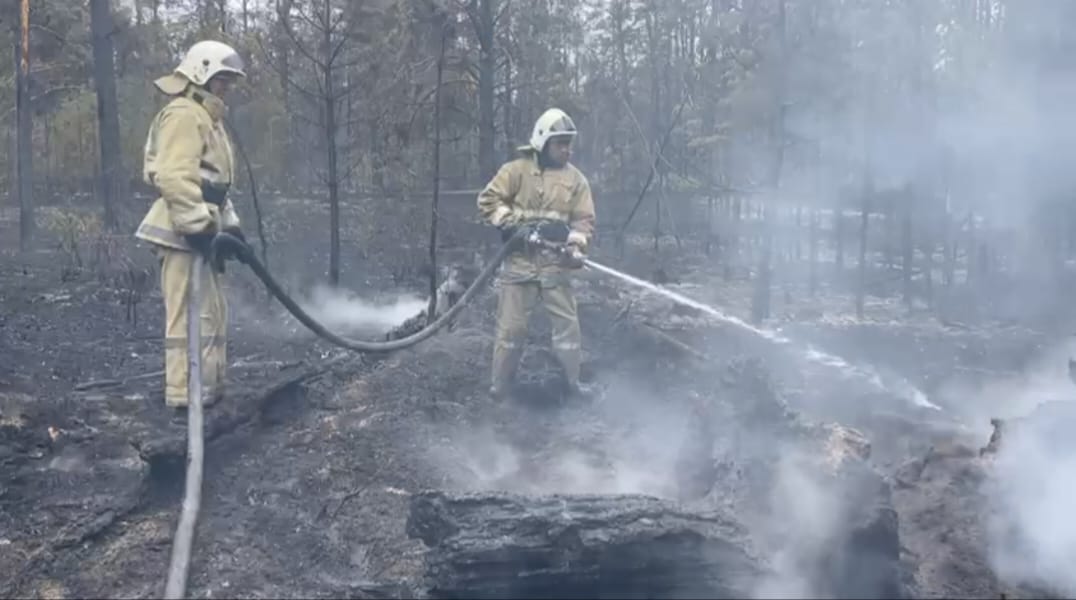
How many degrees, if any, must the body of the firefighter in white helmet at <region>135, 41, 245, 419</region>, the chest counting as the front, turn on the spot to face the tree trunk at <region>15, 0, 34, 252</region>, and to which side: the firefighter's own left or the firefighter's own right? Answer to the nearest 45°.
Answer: approximately 90° to the firefighter's own left

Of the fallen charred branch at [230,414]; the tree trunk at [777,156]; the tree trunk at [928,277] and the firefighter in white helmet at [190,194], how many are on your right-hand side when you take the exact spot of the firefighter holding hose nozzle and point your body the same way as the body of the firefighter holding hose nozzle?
2

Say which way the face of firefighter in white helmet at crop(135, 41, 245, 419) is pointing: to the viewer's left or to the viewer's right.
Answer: to the viewer's right

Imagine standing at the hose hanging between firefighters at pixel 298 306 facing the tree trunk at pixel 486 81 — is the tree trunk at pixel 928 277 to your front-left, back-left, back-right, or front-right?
front-right

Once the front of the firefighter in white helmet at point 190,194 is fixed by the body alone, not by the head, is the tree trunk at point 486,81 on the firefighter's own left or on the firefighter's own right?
on the firefighter's own left

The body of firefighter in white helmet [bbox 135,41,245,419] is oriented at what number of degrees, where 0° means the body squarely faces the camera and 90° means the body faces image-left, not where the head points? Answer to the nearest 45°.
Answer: approximately 270°

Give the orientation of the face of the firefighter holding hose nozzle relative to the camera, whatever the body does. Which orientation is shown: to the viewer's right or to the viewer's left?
to the viewer's right

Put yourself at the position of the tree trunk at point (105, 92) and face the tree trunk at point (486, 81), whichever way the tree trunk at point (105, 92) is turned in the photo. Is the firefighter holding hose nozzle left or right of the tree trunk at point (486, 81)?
right

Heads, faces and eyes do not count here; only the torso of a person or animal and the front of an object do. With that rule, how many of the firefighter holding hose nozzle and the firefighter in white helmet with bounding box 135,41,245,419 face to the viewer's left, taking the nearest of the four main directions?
0

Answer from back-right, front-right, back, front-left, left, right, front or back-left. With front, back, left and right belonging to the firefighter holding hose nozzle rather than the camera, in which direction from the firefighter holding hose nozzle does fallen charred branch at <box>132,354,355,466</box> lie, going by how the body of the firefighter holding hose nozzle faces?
right

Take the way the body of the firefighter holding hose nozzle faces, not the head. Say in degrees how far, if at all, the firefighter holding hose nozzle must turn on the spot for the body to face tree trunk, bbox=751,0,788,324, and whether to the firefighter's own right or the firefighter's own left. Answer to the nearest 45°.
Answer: approximately 90° to the firefighter's own left

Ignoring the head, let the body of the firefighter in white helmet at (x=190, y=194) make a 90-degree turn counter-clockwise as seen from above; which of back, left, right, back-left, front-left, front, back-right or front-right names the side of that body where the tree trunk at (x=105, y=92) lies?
front
